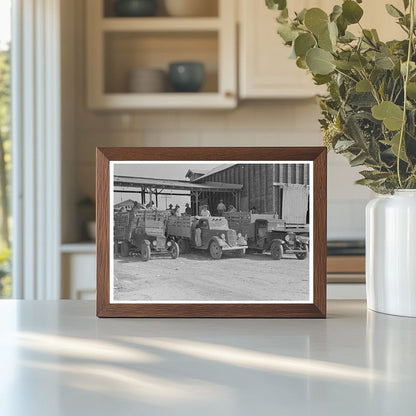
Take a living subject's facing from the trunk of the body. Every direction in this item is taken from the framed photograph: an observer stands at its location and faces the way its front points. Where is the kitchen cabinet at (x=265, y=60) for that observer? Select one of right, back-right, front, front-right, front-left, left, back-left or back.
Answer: back

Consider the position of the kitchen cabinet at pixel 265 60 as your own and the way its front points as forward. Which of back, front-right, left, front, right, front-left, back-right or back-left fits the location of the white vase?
front

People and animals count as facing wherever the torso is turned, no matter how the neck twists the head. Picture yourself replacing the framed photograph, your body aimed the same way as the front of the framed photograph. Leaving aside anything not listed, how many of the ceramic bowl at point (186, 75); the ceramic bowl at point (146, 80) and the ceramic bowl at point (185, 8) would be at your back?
3

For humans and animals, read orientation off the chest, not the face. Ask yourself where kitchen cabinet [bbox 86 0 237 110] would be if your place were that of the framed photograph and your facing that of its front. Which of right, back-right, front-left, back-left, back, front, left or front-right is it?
back

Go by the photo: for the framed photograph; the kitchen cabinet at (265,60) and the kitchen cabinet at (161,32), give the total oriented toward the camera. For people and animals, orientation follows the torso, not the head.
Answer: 3

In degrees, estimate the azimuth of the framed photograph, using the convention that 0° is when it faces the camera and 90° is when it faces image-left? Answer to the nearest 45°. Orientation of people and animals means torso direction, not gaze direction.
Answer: approximately 0°

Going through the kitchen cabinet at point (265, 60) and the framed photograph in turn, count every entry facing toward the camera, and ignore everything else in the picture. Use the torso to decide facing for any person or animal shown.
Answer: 2

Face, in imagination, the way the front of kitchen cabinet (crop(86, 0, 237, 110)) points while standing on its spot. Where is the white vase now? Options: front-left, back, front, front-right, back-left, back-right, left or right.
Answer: front

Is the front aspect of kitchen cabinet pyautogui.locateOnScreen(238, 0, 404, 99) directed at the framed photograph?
yes

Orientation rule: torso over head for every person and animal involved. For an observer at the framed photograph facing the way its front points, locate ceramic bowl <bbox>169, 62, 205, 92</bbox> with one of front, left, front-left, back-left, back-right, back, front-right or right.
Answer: back

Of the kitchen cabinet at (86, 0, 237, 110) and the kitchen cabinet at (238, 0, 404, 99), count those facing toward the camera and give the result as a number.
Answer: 2

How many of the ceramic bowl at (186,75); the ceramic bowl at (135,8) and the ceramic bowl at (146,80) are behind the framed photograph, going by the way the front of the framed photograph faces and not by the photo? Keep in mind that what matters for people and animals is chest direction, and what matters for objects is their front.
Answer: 3
